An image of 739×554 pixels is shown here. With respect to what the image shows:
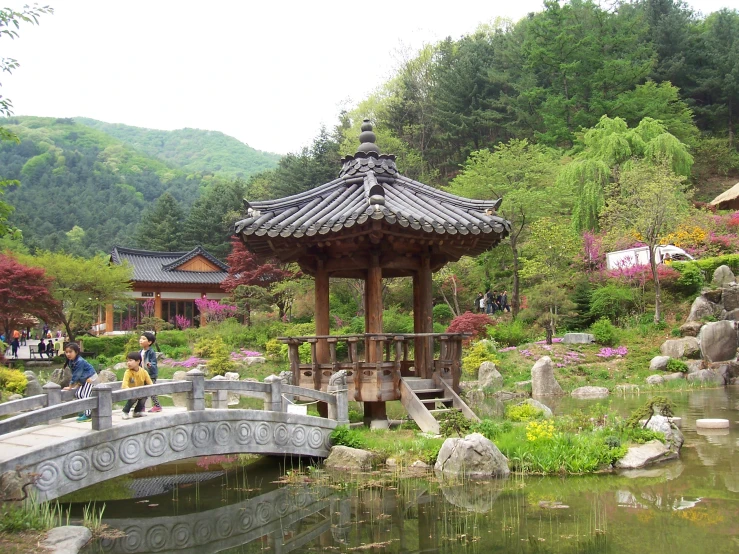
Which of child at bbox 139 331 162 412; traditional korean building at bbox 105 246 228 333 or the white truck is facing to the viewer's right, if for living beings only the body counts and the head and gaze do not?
the white truck

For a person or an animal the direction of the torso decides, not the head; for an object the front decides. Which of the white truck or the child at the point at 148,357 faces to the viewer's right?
the white truck

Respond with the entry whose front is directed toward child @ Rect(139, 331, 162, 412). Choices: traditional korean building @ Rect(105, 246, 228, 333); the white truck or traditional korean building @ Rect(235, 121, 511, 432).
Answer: traditional korean building @ Rect(105, 246, 228, 333)

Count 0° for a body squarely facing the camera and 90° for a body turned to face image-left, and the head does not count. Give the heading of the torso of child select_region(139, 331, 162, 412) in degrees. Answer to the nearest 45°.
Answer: approximately 45°

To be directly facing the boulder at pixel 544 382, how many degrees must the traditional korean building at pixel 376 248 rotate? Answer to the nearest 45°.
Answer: approximately 90° to its left

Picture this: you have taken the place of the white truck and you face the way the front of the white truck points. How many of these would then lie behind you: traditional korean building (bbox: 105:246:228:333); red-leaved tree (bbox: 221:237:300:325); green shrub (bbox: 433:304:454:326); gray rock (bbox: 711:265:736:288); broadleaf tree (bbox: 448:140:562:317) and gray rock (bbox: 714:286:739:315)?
4

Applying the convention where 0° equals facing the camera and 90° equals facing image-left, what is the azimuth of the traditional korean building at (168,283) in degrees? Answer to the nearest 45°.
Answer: approximately 0°

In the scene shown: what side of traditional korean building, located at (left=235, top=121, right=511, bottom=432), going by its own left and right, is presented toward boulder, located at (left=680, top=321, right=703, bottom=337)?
left

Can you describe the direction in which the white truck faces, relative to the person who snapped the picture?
facing to the right of the viewer

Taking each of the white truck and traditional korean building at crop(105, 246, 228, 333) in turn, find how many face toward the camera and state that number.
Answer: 1

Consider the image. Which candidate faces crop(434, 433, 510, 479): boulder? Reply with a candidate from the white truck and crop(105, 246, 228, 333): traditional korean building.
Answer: the traditional korean building

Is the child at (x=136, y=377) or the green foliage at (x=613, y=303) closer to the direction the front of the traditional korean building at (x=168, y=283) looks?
the child

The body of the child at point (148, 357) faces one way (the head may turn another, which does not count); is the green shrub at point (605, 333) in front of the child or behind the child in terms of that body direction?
behind

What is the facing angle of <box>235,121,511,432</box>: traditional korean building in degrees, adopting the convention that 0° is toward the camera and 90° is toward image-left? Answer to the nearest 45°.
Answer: approximately 315°

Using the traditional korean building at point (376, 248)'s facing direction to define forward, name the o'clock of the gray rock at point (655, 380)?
The gray rock is roughly at 9 o'clock from the traditional korean building.
